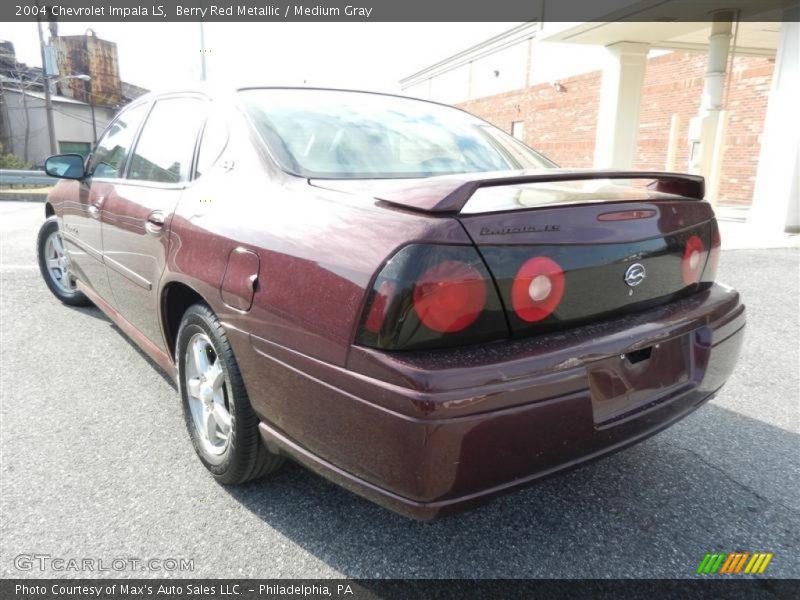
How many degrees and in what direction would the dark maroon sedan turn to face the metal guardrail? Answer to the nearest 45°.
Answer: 0° — it already faces it

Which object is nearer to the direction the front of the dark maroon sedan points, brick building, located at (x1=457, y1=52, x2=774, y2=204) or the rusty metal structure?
the rusty metal structure

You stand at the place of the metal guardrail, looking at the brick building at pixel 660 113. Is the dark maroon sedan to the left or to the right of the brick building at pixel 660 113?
right

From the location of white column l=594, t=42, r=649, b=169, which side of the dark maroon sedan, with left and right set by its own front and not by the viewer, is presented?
right

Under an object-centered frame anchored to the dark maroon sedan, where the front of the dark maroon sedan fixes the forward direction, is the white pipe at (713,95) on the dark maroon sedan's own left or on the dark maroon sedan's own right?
on the dark maroon sedan's own right

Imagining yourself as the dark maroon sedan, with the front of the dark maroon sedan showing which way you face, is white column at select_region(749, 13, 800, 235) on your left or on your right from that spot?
on your right

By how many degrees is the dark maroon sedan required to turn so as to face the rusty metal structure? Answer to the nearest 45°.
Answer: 0° — it already faces it

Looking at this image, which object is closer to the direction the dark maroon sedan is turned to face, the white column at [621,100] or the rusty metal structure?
the rusty metal structure

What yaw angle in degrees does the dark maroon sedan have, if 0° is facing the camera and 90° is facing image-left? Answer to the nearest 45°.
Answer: approximately 135°

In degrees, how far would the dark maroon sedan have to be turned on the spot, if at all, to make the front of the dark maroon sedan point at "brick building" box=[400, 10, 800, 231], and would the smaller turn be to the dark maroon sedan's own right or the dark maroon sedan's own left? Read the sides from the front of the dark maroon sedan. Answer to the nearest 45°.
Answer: approximately 90° to the dark maroon sedan's own right

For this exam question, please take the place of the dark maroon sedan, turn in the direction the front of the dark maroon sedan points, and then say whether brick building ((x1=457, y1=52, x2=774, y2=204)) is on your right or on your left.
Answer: on your right
